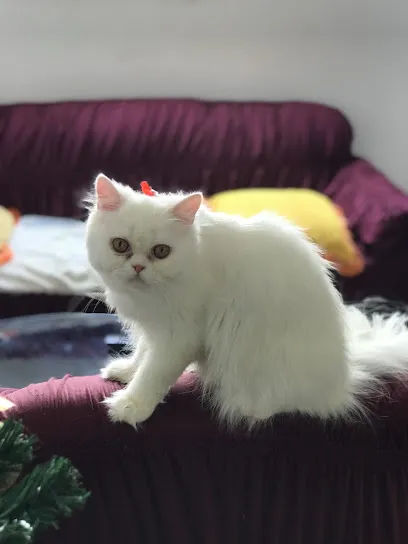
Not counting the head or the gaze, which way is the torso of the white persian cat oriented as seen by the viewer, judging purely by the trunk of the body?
to the viewer's left

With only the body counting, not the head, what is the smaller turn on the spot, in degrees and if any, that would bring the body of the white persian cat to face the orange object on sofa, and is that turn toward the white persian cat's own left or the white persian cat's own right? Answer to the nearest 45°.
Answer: approximately 45° to the white persian cat's own right

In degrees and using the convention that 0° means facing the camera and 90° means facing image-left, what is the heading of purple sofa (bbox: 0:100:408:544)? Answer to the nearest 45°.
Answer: approximately 0°

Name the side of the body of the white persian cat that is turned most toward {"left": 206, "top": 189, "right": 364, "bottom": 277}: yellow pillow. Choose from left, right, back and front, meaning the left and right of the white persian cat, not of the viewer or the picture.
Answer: right
